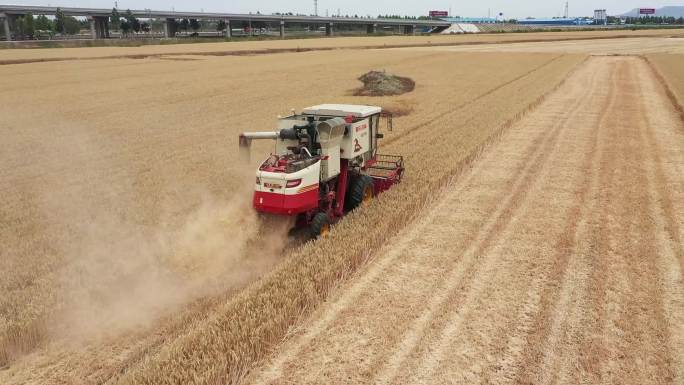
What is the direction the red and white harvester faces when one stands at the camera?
facing away from the viewer and to the right of the viewer
